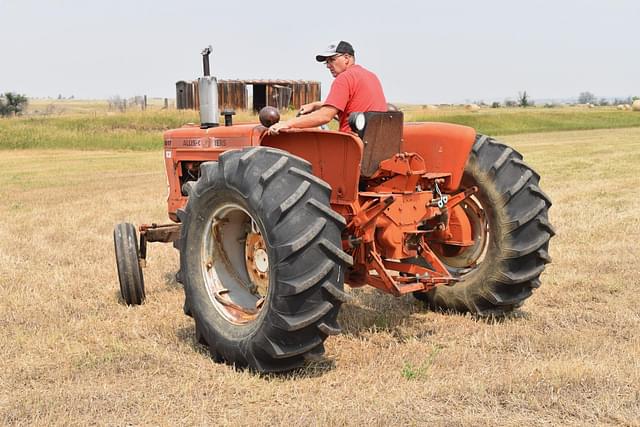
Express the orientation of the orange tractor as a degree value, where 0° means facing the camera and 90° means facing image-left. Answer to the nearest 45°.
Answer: approximately 135°

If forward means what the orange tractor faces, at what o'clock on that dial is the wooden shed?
The wooden shed is roughly at 1 o'clock from the orange tractor.

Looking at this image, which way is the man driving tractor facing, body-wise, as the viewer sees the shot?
to the viewer's left

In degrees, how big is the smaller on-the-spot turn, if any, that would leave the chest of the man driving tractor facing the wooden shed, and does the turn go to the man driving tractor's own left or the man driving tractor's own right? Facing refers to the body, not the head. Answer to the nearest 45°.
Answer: approximately 90° to the man driving tractor's own right
